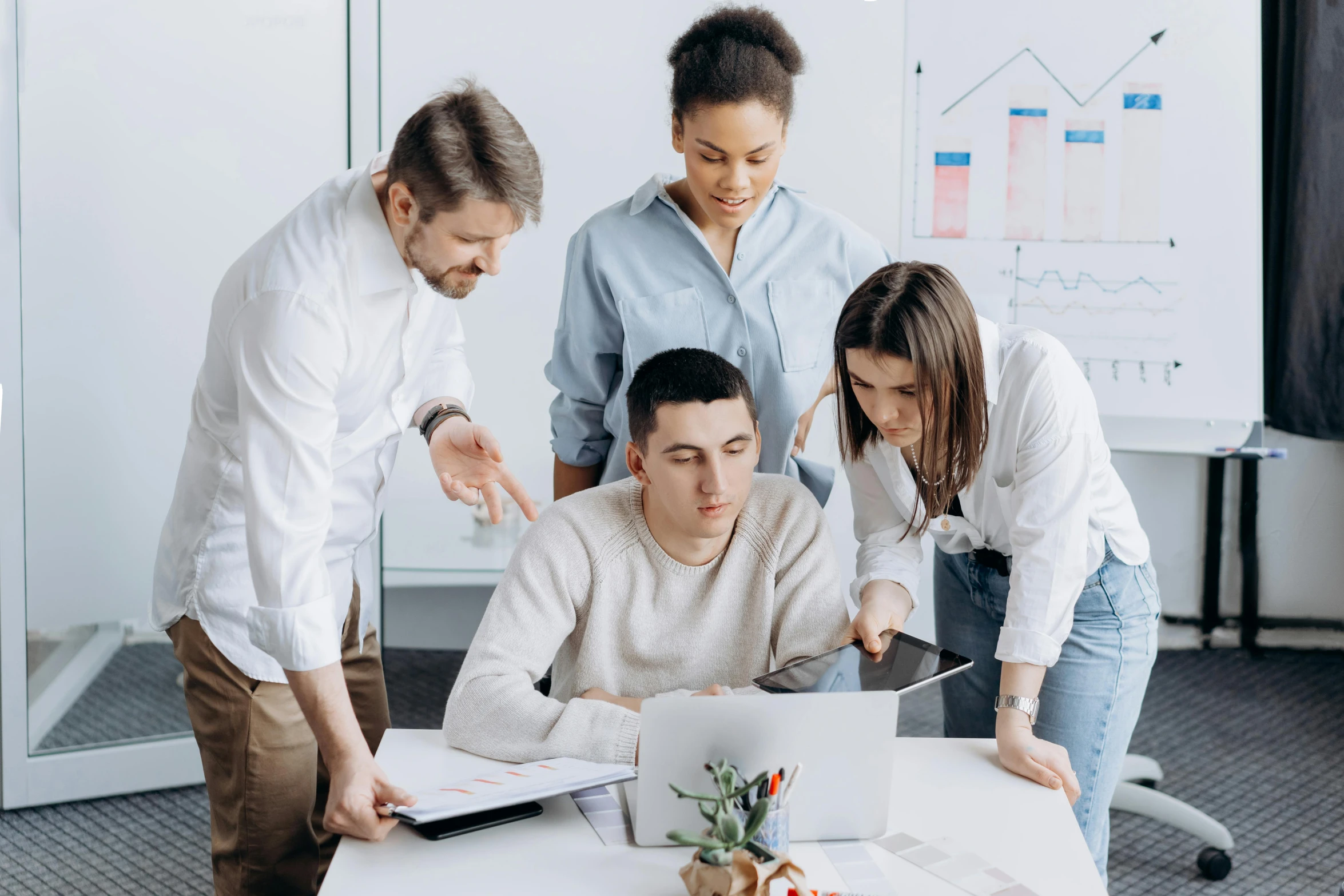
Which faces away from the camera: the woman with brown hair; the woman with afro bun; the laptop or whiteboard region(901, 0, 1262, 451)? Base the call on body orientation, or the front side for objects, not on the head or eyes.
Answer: the laptop

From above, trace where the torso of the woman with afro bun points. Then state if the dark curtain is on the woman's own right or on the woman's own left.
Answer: on the woman's own left

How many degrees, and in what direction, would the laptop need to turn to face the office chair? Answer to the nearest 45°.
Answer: approximately 45° to its right

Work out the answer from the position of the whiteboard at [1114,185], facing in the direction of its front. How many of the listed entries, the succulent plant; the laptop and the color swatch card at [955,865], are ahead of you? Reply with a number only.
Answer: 3

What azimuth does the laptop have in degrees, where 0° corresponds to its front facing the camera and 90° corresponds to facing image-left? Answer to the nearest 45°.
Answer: approximately 180°

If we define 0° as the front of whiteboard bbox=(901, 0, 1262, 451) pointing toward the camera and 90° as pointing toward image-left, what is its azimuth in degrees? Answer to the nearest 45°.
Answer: approximately 0°

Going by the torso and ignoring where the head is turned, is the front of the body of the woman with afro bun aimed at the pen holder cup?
yes

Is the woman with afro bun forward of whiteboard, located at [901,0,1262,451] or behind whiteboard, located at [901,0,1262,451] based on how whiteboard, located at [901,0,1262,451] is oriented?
forward

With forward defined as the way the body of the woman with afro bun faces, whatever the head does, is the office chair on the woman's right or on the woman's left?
on the woman's left

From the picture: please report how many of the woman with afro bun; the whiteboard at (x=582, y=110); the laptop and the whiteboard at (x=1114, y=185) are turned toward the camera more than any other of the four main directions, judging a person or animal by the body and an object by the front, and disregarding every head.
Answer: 3

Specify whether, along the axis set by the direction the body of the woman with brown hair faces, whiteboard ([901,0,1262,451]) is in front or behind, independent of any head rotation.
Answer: behind

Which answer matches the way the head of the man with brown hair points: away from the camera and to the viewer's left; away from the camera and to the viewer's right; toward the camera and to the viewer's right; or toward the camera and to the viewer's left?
toward the camera and to the viewer's right
